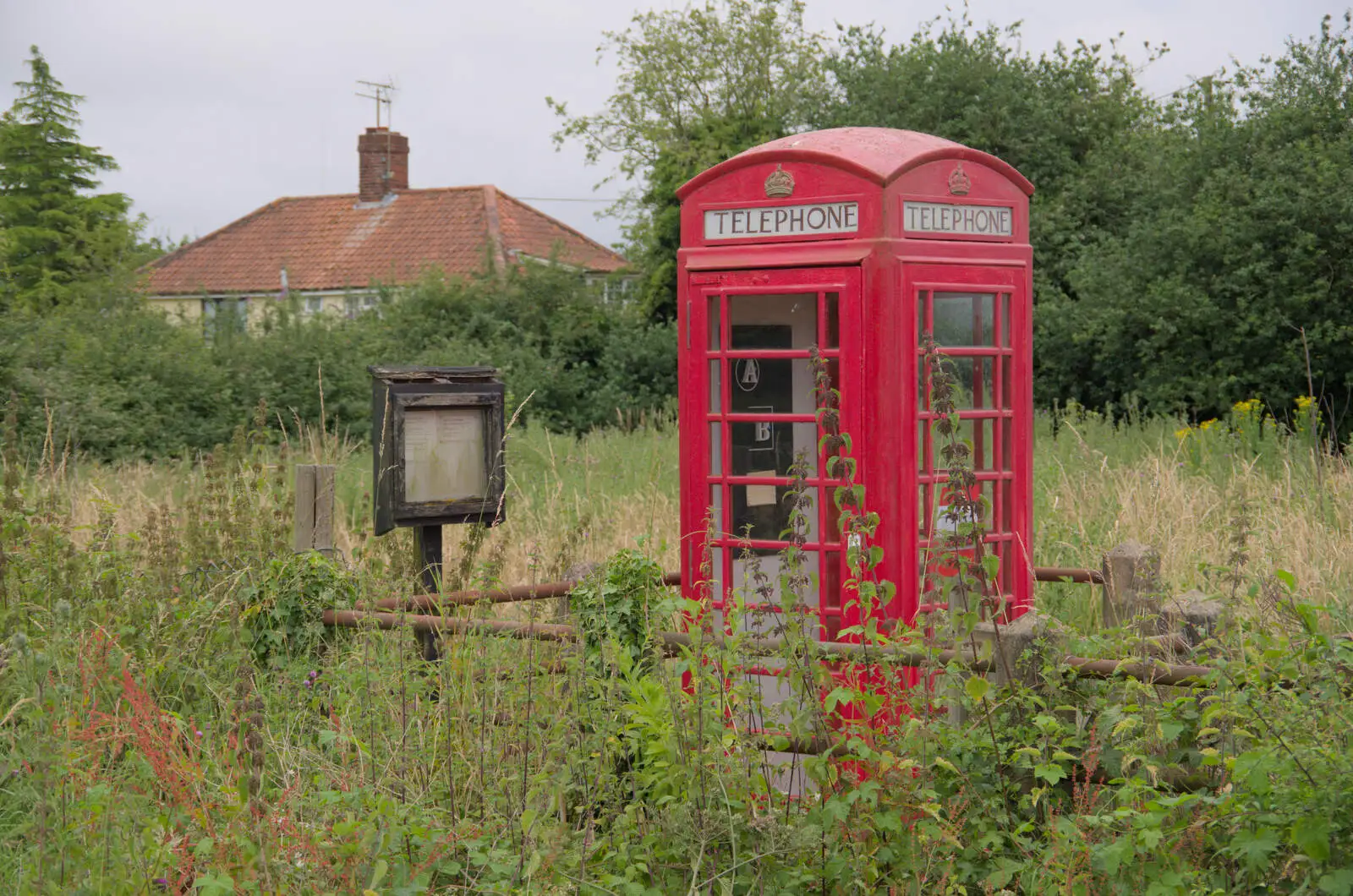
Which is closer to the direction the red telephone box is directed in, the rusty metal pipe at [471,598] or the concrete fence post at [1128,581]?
the rusty metal pipe

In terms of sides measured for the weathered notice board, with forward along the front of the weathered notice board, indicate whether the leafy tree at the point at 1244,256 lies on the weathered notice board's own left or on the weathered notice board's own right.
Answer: on the weathered notice board's own left

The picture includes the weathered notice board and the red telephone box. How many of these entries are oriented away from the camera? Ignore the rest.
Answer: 0

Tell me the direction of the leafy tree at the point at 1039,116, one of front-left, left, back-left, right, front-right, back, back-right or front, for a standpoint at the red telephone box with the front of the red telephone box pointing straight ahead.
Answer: back-right

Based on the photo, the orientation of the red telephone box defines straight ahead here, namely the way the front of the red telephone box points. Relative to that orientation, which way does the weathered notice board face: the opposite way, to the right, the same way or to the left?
to the left

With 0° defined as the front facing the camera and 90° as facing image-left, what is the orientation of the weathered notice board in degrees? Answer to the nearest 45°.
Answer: approximately 315°

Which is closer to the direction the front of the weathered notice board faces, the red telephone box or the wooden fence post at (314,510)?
the red telephone box

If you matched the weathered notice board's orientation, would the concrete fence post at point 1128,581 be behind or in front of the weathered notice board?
in front

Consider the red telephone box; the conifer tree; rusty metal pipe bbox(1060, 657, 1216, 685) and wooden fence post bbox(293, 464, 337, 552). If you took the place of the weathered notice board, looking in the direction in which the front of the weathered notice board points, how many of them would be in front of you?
2

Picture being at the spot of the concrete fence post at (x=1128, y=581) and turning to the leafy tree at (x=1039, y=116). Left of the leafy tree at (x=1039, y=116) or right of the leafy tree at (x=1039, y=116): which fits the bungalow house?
left

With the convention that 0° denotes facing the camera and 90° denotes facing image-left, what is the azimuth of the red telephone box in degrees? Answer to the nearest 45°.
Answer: approximately 45°
